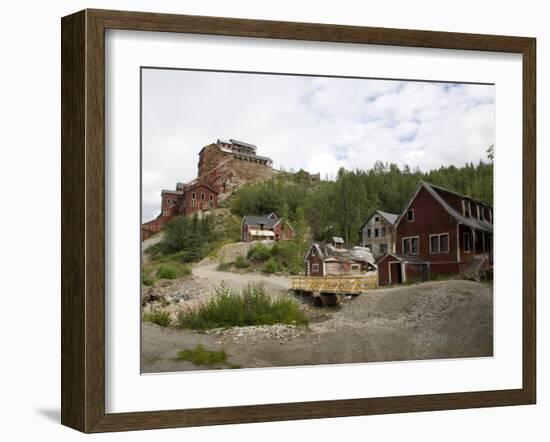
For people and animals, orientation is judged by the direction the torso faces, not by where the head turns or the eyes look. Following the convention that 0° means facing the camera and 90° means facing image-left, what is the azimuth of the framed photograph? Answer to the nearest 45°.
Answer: approximately 315°
